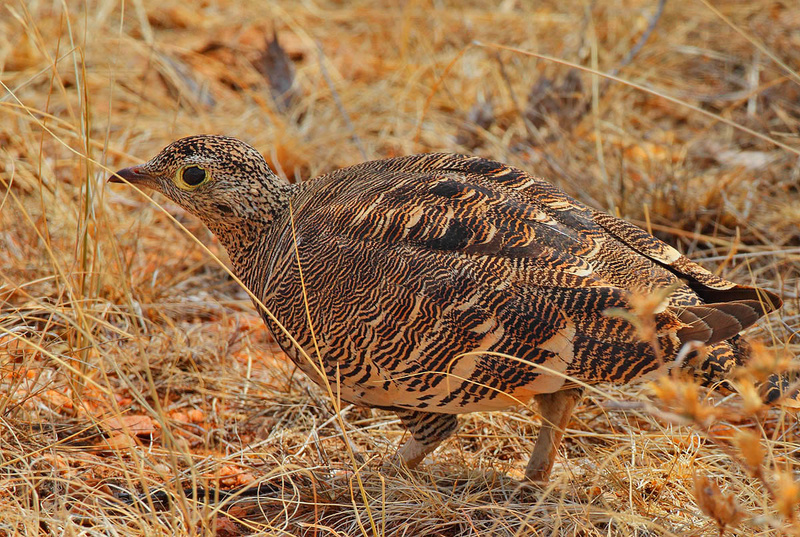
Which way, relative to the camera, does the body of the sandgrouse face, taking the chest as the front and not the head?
to the viewer's left
